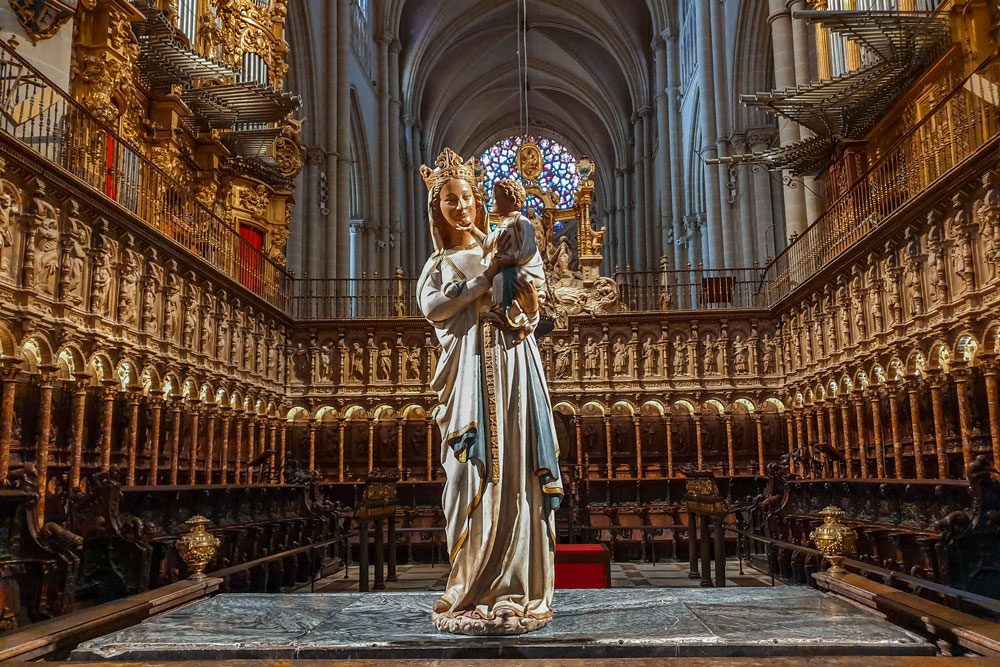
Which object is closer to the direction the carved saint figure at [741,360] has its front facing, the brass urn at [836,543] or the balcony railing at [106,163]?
the brass urn

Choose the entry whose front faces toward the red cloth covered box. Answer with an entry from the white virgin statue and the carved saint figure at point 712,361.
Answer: the carved saint figure

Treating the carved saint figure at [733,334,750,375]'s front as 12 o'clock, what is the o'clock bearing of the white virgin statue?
The white virgin statue is roughly at 12 o'clock from the carved saint figure.

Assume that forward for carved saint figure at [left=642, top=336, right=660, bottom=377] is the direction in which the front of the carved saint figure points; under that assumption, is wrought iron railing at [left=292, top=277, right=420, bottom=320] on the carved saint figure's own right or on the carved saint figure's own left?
on the carved saint figure's own right

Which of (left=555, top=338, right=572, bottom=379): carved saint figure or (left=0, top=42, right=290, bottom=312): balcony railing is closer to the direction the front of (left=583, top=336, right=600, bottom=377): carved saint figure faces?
the balcony railing

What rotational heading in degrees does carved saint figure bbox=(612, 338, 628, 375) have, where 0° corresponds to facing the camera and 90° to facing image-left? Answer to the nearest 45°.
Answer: approximately 0°

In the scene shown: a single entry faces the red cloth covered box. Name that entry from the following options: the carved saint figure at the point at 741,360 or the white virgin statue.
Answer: the carved saint figure

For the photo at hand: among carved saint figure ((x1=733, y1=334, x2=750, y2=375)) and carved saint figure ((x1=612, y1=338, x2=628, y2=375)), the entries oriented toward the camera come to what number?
2

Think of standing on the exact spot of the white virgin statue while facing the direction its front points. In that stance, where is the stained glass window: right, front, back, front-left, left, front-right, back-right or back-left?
back

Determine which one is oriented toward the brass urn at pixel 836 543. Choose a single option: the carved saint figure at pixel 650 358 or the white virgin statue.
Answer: the carved saint figure

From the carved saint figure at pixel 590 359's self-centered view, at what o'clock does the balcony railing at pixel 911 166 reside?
The balcony railing is roughly at 11 o'clock from the carved saint figure.

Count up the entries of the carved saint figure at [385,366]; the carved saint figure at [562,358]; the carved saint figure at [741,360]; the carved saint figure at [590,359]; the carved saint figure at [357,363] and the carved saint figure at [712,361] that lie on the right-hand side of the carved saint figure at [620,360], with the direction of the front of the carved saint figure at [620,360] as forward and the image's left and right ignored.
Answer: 4

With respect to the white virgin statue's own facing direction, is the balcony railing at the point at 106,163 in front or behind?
behind
